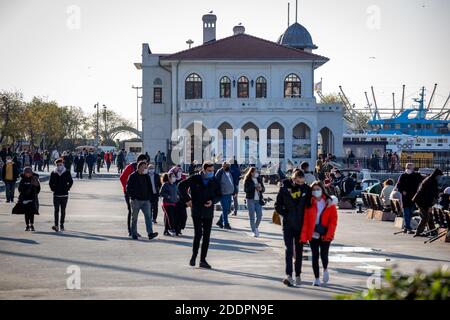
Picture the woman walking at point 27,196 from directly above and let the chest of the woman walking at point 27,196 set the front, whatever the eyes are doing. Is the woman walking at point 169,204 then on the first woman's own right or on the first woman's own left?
on the first woman's own left

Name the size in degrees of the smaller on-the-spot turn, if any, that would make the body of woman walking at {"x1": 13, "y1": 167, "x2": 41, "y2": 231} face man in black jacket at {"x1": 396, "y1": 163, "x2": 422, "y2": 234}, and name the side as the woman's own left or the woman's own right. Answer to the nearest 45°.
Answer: approximately 90° to the woman's own left

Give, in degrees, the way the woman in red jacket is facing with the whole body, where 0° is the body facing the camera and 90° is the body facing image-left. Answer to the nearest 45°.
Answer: approximately 0°

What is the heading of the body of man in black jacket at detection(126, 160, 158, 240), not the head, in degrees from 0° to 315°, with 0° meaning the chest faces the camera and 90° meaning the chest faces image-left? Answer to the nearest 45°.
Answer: approximately 315°

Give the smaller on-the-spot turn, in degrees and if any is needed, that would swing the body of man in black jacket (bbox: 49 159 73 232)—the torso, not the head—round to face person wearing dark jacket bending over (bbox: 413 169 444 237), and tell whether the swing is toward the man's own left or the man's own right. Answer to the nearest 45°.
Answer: approximately 90° to the man's own left

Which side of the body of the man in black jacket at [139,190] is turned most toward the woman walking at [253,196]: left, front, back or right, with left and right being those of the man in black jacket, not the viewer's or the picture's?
left

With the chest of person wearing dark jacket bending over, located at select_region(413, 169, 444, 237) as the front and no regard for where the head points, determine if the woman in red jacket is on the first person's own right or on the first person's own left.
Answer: on the first person's own right

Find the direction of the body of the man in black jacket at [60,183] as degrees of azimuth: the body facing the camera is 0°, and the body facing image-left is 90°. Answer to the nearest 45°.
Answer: approximately 0°
